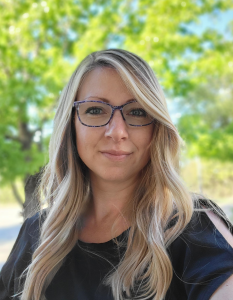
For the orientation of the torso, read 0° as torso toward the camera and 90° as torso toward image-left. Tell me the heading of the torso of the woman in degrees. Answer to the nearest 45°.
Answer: approximately 0°
